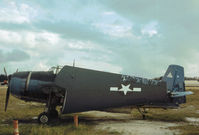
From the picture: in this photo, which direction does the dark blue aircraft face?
to the viewer's left
